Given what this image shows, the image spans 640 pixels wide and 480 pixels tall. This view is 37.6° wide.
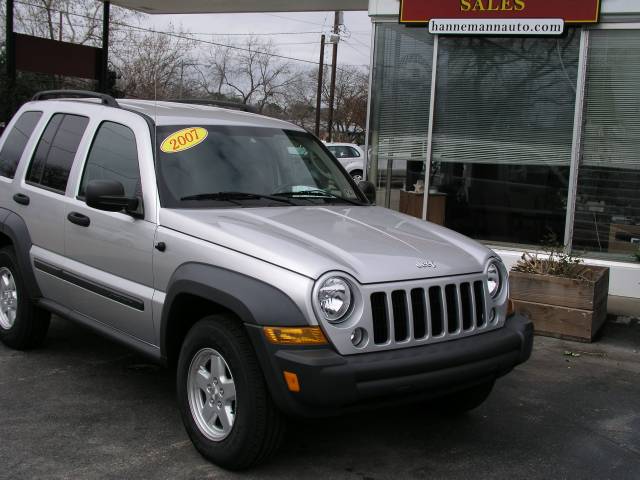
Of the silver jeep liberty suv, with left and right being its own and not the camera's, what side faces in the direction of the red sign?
left

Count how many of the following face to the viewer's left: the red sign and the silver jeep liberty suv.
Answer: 0

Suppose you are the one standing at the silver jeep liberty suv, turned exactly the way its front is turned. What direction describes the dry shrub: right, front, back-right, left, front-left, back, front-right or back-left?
left

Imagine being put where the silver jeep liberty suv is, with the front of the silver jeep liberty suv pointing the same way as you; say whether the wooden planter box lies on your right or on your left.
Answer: on your left

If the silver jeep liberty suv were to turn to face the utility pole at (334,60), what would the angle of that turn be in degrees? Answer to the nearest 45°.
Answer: approximately 135° to its left

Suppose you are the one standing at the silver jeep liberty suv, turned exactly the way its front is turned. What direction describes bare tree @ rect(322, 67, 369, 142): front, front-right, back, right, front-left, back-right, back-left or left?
back-left

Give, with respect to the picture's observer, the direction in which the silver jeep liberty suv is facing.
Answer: facing the viewer and to the right of the viewer

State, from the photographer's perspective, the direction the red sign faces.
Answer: facing the viewer

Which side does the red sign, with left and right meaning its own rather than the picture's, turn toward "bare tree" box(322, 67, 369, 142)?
back

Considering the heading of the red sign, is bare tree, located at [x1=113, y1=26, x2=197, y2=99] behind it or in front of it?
behind

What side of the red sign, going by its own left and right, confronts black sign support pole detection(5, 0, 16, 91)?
right

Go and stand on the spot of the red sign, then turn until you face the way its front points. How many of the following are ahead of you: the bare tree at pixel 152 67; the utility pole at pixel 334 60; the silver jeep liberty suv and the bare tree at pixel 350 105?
1

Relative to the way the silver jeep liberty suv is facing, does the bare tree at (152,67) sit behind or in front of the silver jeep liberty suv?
behind
